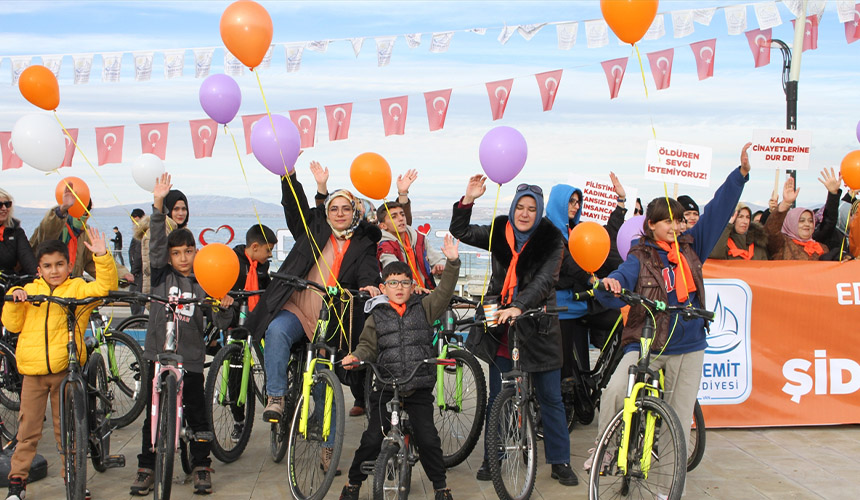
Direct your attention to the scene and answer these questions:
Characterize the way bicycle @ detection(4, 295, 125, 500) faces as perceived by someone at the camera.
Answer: facing the viewer

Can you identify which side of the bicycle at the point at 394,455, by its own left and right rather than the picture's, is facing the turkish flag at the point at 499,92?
back

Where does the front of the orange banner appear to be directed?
toward the camera

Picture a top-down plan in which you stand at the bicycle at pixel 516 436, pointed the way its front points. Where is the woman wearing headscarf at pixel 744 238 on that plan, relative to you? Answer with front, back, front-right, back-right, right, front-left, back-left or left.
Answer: back-left

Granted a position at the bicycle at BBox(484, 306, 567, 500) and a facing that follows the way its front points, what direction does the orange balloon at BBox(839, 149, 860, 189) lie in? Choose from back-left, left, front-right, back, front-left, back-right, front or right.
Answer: back-left

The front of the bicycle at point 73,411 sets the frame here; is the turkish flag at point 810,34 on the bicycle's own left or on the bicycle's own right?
on the bicycle's own left

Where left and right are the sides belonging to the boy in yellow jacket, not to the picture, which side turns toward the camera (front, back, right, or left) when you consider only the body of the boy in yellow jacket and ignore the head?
front
